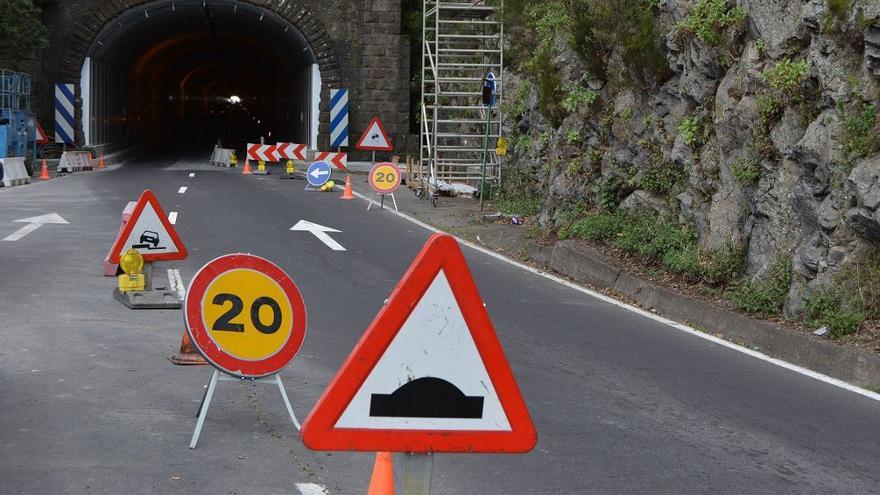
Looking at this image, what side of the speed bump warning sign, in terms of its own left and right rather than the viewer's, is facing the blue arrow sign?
back

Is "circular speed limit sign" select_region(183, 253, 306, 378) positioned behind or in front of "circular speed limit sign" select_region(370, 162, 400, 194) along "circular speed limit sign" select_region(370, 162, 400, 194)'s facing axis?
in front

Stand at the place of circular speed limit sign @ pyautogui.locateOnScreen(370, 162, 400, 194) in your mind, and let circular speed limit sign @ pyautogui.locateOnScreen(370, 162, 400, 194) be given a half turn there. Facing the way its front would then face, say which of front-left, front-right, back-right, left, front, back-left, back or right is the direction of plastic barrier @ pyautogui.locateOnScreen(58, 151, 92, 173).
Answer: front-left

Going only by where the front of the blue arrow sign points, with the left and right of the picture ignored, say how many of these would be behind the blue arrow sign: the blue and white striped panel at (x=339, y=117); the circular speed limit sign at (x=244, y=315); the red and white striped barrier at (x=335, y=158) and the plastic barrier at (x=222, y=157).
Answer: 3

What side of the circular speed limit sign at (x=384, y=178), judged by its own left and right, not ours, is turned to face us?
front

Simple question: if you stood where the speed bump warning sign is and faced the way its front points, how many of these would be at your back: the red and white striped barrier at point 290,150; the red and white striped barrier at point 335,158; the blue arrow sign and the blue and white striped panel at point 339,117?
4

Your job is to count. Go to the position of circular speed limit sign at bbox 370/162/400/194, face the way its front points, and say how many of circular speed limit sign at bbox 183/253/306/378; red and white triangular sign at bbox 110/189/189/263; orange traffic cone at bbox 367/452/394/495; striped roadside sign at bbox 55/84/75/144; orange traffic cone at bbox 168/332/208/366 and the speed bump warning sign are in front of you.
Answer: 5

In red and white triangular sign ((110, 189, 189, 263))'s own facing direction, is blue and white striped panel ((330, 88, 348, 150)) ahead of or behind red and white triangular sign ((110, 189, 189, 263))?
behind

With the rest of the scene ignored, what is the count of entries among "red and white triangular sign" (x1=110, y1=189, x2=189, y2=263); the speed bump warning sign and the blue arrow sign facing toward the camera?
3

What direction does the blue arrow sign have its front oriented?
toward the camera

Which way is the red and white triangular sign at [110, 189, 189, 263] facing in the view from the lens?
facing the viewer

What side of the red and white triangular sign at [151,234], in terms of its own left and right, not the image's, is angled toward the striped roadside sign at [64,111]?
back

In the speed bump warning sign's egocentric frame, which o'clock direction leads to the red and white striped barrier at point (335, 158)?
The red and white striped barrier is roughly at 6 o'clock from the speed bump warning sign.

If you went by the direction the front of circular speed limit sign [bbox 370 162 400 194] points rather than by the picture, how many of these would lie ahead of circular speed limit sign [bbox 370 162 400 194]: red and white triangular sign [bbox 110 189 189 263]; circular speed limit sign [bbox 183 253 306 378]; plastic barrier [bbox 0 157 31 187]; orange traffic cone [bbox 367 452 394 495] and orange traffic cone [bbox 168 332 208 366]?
4

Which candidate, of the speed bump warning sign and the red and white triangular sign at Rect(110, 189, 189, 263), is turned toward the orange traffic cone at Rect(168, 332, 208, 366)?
the red and white triangular sign
